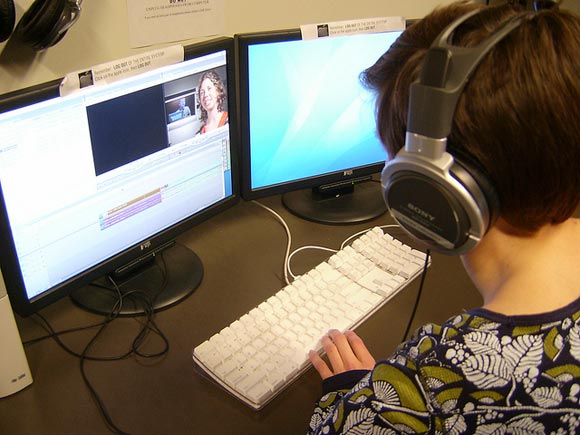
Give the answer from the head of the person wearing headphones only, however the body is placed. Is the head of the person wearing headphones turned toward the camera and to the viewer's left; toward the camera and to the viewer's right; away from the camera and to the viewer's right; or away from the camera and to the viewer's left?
away from the camera and to the viewer's left

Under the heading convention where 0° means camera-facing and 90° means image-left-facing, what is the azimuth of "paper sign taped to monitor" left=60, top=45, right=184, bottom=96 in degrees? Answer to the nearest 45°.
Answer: approximately 315°

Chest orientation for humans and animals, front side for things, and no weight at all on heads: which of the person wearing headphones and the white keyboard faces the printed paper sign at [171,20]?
the person wearing headphones

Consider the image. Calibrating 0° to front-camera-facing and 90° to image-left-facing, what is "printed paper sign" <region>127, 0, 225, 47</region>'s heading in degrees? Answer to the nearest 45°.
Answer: approximately 0°

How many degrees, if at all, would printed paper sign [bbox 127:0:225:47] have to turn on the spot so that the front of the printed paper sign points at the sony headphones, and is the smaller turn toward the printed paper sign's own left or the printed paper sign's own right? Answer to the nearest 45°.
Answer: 0° — it already faces it

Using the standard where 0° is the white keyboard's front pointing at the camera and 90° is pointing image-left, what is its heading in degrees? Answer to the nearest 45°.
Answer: approximately 315°

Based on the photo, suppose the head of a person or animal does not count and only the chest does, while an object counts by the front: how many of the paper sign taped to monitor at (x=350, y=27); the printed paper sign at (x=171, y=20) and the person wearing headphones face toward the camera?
2

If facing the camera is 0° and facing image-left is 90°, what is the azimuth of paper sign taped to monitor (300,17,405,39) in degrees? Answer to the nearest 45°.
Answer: approximately 0°
